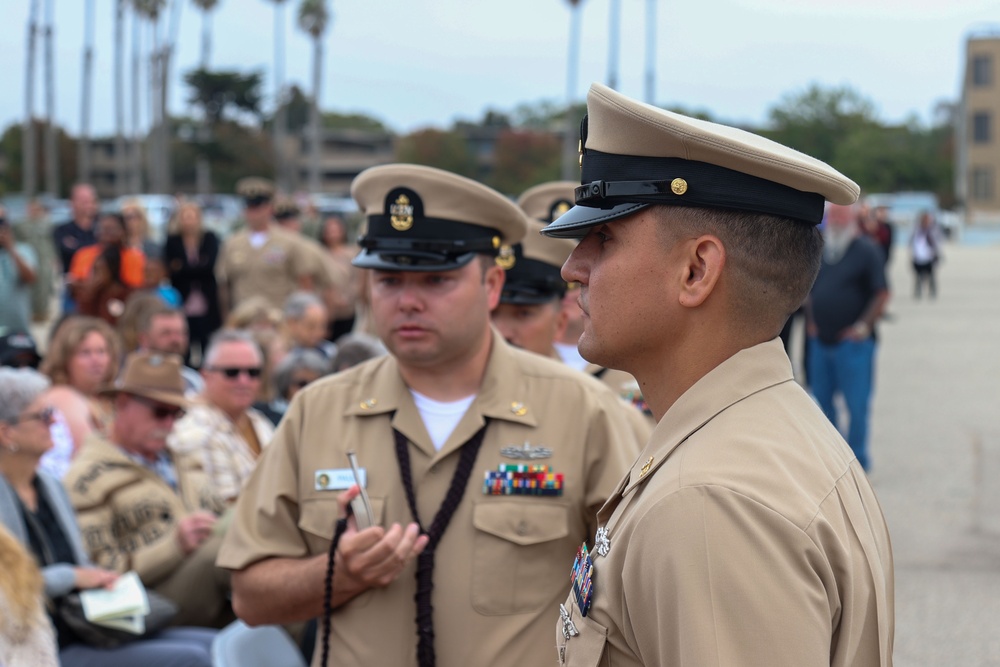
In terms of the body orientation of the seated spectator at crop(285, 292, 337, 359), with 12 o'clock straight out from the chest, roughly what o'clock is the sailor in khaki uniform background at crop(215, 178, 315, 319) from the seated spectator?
The sailor in khaki uniform background is roughly at 7 o'clock from the seated spectator.

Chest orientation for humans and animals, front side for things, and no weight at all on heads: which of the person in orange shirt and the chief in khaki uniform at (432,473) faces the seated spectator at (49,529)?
the person in orange shirt

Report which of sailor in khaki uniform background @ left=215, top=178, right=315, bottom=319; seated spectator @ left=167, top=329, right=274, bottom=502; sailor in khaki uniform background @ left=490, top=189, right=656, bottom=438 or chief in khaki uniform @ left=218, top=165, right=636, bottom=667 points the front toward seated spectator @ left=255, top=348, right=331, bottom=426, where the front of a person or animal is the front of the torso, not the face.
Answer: sailor in khaki uniform background @ left=215, top=178, right=315, bottom=319

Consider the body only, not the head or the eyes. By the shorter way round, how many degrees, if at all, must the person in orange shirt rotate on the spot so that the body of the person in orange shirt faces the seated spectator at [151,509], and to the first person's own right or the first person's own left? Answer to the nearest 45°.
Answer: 0° — they already face them

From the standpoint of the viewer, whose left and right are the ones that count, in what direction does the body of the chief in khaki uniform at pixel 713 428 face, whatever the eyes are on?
facing to the left of the viewer

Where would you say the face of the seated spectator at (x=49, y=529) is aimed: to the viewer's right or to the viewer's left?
to the viewer's right

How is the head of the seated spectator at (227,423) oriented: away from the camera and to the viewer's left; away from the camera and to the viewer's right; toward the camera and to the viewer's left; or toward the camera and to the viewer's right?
toward the camera and to the viewer's right

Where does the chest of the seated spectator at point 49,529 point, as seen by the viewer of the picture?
to the viewer's right

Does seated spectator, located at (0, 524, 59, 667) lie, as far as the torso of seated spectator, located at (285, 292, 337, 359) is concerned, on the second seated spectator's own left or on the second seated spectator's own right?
on the second seated spectator's own right

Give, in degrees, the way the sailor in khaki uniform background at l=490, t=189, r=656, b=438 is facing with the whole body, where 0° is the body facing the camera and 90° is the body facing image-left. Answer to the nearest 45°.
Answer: approximately 45°
